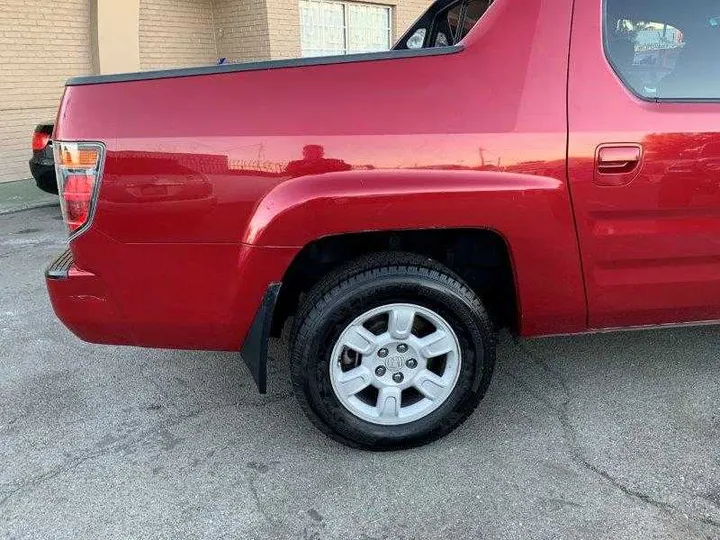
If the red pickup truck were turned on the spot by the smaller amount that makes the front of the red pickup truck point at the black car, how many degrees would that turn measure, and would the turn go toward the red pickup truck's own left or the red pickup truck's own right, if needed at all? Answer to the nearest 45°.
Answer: approximately 135° to the red pickup truck's own left

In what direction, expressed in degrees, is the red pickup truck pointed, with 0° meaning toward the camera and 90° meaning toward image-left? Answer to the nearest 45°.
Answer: approximately 270°
